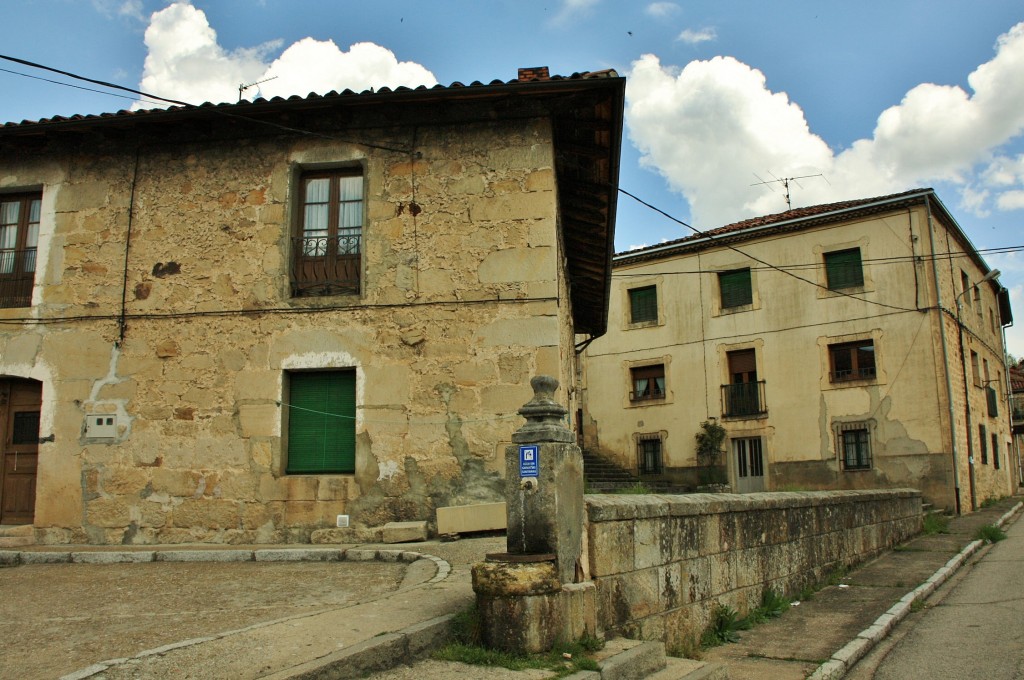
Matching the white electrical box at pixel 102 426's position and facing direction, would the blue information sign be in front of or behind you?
in front

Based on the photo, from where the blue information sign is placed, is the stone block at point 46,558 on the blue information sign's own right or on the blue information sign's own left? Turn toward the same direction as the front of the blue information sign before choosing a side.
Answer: on the blue information sign's own right

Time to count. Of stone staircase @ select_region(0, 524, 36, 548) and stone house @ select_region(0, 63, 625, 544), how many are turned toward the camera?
2

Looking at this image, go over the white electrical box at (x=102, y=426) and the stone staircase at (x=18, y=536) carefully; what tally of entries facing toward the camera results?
2

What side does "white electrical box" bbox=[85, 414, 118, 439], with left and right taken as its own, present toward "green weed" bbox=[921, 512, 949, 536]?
left

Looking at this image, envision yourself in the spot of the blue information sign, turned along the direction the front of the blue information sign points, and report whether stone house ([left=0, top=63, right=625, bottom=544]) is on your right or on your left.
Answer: on your right

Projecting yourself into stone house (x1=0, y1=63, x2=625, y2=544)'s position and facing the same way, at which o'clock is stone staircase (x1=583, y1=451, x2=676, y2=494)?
The stone staircase is roughly at 7 o'clock from the stone house.

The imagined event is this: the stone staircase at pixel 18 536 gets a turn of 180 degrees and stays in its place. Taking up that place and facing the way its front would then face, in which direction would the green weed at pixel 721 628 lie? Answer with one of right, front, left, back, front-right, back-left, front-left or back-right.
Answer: back-right

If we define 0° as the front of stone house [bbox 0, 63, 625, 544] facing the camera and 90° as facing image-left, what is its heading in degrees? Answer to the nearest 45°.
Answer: approximately 0°

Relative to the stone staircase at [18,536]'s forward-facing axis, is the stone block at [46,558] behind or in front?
in front

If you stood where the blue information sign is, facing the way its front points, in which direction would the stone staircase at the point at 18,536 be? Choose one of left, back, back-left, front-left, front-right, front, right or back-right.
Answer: right
